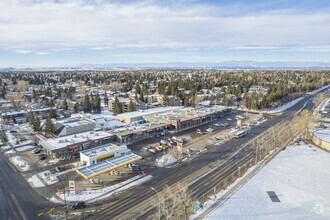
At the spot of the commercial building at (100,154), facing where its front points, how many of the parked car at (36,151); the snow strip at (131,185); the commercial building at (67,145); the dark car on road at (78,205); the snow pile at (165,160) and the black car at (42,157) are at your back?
3

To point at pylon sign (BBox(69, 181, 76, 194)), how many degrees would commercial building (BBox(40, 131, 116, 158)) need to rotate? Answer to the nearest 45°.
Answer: approximately 45° to its right

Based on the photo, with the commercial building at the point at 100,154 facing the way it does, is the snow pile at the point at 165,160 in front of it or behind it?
in front

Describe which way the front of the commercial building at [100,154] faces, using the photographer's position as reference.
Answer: facing the viewer and to the right of the viewer

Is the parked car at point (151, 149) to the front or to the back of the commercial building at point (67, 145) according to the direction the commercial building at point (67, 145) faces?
to the front

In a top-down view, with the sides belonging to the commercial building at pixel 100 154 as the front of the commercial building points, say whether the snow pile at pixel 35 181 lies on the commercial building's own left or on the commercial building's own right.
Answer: on the commercial building's own right

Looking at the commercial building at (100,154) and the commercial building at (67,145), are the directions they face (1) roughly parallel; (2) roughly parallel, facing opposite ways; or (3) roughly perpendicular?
roughly parallel

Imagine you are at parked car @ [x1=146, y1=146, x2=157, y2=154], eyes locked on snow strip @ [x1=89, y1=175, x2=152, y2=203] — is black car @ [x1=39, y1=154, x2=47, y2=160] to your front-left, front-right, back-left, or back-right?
front-right

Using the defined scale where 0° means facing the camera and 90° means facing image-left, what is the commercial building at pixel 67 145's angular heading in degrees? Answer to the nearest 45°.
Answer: approximately 315°

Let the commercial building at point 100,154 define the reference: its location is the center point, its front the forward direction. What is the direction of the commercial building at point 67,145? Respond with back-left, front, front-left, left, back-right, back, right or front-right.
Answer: back

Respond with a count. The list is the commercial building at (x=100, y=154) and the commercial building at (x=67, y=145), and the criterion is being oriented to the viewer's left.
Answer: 0

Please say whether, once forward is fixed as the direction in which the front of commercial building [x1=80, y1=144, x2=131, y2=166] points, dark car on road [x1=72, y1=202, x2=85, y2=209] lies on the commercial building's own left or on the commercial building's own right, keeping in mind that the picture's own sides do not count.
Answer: on the commercial building's own right

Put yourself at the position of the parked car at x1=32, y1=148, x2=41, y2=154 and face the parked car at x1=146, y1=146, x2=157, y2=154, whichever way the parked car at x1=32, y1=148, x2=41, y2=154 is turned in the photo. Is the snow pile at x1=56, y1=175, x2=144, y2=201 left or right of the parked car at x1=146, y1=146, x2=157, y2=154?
right
